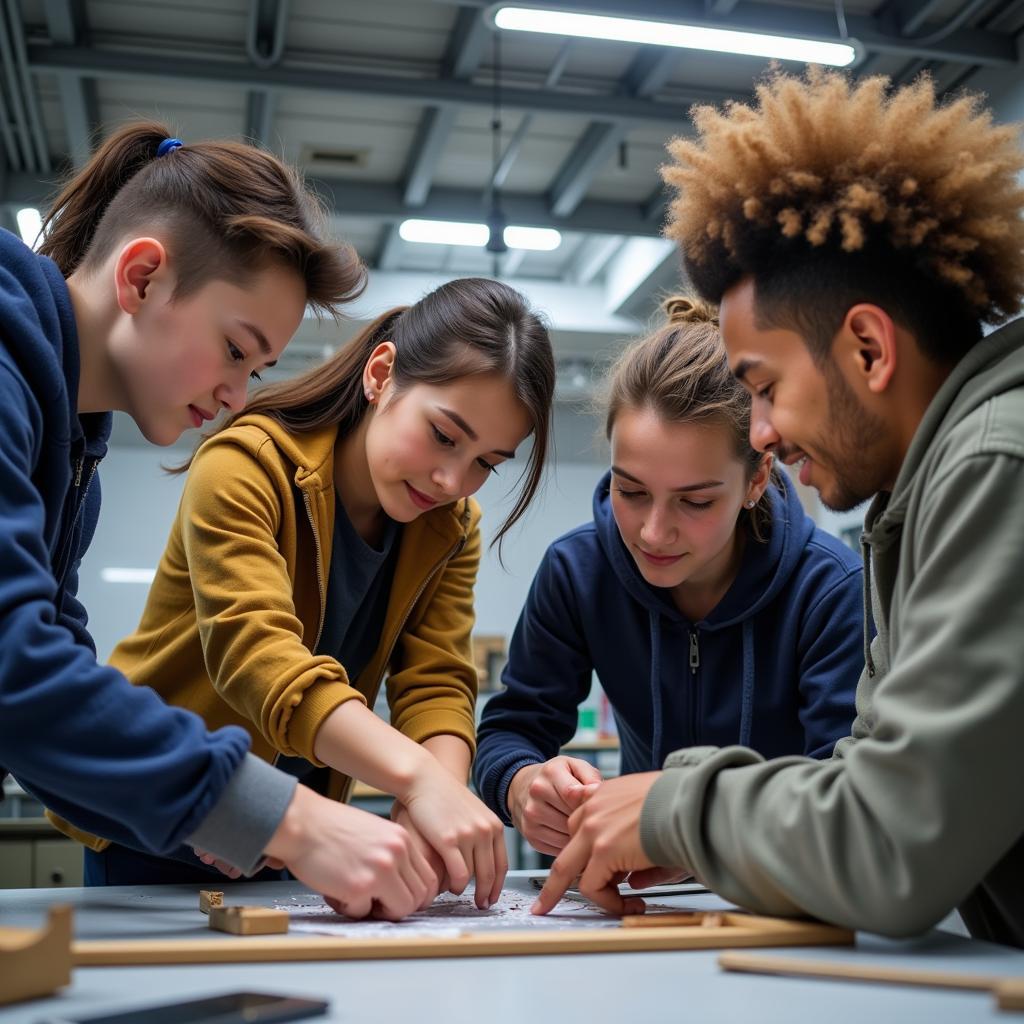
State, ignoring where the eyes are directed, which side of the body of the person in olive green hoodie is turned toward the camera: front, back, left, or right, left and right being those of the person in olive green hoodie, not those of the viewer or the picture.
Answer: left

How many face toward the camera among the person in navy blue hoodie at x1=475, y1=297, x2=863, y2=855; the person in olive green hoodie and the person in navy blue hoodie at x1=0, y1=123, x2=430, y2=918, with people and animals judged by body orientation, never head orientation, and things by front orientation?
1

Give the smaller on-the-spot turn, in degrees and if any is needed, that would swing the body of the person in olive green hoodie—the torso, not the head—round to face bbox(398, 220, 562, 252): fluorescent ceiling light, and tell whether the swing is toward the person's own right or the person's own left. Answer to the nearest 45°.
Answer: approximately 90° to the person's own right

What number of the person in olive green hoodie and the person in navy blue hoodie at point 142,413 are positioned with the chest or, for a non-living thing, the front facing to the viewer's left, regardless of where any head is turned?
1

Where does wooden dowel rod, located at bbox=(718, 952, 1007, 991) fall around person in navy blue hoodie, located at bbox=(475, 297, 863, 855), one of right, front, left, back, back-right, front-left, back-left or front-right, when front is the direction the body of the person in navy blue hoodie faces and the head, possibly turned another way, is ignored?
front

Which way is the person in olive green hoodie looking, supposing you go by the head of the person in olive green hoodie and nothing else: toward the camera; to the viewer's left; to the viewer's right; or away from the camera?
to the viewer's left

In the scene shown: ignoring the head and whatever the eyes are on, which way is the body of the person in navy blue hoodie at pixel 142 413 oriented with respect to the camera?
to the viewer's right

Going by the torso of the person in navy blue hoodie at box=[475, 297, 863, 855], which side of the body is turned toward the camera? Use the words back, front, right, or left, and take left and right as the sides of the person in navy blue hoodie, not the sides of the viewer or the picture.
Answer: front

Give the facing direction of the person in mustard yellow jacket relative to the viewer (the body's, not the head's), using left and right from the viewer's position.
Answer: facing the viewer and to the right of the viewer

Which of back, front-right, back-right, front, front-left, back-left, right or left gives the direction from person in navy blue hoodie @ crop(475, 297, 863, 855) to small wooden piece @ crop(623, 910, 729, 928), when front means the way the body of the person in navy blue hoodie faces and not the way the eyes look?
front

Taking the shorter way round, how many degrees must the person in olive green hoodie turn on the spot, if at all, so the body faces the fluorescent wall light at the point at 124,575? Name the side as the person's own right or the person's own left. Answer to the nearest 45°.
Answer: approximately 45° to the person's own right

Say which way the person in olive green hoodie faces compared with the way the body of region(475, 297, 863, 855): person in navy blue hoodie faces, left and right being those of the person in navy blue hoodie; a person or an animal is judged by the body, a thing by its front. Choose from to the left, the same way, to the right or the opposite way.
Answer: to the right
